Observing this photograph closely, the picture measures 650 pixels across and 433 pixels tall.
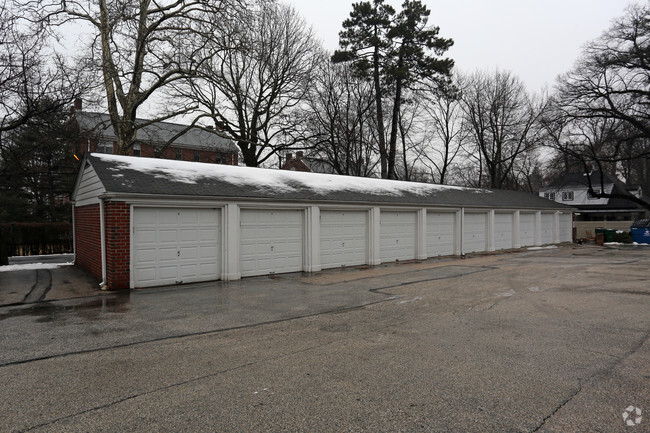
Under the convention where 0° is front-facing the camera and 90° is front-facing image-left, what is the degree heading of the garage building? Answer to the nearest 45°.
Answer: approximately 315°

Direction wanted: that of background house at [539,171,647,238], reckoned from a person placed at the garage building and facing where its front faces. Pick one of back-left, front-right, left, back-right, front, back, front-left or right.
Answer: left

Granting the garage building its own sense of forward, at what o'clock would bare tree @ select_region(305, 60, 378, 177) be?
The bare tree is roughly at 8 o'clock from the garage building.

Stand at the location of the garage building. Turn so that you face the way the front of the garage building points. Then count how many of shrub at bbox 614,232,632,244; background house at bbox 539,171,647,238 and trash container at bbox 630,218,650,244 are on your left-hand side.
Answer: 3

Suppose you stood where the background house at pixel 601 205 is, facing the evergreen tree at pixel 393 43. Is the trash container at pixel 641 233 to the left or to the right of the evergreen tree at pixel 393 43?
left

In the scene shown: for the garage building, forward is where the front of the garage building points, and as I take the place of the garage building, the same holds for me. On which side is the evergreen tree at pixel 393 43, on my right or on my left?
on my left

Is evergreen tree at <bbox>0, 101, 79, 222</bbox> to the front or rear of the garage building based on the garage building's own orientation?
to the rear

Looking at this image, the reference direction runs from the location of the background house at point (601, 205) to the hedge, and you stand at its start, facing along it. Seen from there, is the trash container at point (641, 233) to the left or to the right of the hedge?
left

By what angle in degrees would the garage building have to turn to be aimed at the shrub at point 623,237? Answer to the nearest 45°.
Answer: approximately 90° to its left

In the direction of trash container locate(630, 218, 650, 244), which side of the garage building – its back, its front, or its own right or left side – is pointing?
left

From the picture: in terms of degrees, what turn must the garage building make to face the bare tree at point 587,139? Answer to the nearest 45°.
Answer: approximately 90° to its left

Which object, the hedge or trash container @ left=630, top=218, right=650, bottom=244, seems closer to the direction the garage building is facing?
the trash container

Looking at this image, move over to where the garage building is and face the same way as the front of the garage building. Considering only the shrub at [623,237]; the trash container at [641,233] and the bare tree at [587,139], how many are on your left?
3
